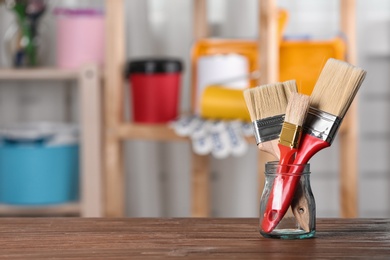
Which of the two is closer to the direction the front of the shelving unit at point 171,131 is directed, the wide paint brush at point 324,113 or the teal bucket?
the wide paint brush

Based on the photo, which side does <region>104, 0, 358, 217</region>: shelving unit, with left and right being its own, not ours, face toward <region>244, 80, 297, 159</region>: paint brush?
front

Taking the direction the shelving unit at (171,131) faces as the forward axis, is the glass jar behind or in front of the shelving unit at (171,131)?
in front

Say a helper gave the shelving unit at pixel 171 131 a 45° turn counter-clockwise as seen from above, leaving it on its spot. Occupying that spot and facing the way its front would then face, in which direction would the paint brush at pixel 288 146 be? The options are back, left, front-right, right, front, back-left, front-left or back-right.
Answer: front-right

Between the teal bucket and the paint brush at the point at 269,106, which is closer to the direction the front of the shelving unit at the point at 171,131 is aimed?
the paint brush

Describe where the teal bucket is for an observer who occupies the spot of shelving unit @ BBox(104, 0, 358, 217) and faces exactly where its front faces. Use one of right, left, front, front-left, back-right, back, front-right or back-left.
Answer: right

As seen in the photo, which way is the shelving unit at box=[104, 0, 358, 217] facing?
toward the camera

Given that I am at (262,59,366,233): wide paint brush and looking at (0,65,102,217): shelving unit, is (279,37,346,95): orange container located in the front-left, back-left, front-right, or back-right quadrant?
front-right

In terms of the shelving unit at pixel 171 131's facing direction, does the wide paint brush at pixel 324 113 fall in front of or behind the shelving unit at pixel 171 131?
in front
